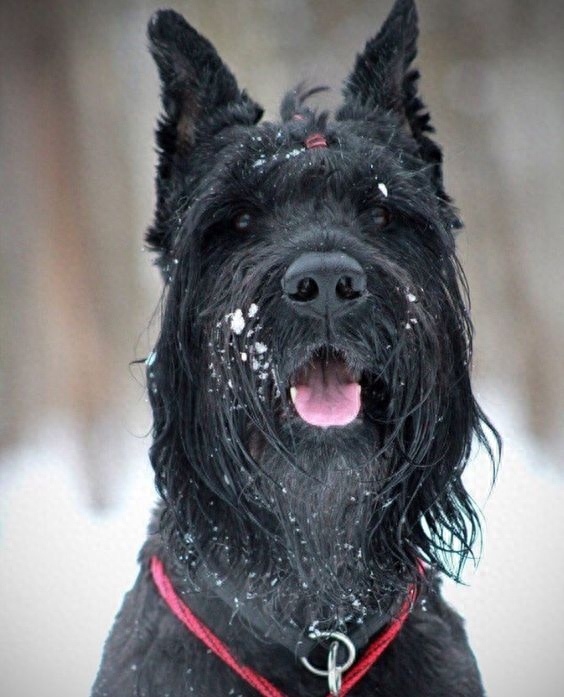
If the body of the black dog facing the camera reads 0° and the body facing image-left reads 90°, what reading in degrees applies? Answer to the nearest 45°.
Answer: approximately 0°
